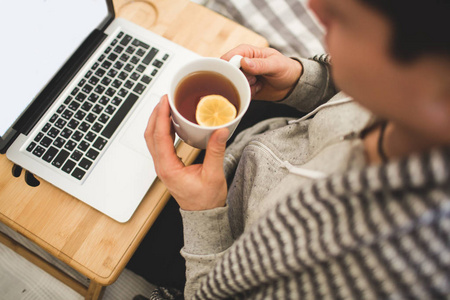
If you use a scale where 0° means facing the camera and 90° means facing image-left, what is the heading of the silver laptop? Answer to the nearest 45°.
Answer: approximately 315°
